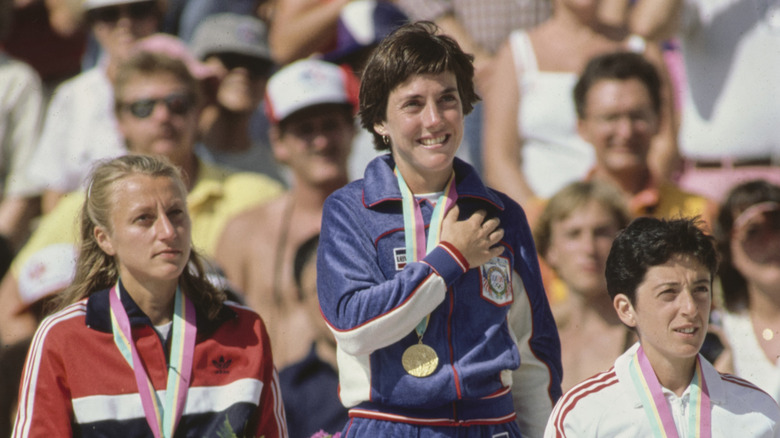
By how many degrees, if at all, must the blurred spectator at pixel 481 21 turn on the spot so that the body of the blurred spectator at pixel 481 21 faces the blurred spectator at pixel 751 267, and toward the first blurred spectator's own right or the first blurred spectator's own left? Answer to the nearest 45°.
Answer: approximately 45° to the first blurred spectator's own left

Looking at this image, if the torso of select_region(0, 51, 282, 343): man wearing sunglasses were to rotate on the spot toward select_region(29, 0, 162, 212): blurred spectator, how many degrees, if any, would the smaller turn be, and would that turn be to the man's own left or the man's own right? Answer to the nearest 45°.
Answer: approximately 135° to the man's own right

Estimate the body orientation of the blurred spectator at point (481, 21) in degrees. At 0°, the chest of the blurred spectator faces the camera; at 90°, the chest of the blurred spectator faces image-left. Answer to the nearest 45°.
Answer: approximately 0°

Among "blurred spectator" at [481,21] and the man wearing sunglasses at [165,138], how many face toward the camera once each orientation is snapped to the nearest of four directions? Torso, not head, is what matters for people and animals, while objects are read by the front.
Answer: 2

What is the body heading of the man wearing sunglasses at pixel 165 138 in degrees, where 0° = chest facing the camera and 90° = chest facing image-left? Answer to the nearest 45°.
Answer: approximately 0°

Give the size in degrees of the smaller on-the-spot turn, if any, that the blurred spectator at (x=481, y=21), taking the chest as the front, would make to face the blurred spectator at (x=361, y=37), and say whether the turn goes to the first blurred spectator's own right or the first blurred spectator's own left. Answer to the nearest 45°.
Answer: approximately 90° to the first blurred spectator's own right

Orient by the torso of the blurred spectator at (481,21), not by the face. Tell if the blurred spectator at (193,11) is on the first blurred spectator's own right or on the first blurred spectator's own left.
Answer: on the first blurred spectator's own right

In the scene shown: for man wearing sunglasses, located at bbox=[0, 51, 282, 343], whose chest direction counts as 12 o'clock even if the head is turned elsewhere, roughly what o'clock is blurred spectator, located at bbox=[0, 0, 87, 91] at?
The blurred spectator is roughly at 5 o'clock from the man wearing sunglasses.
